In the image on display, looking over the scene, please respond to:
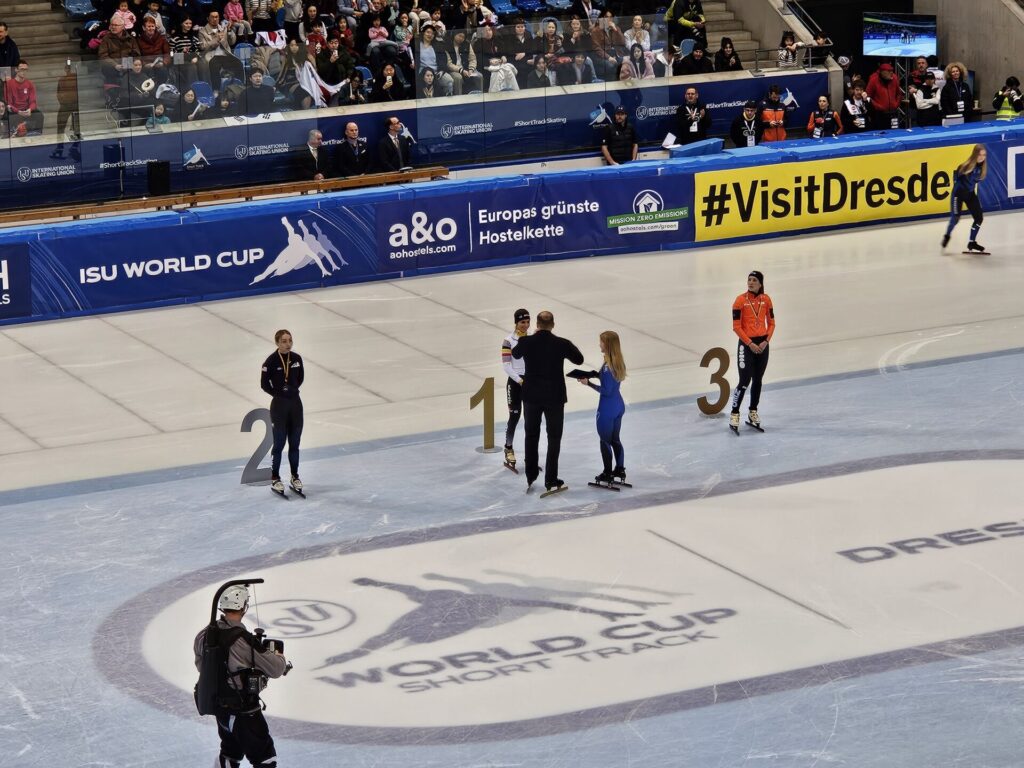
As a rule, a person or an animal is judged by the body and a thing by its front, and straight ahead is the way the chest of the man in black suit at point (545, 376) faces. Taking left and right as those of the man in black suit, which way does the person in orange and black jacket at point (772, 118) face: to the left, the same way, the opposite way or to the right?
the opposite way

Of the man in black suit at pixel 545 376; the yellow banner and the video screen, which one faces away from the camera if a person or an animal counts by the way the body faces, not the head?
the man in black suit

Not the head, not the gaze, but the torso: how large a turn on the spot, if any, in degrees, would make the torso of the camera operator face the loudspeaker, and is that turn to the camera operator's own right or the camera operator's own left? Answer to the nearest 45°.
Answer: approximately 45° to the camera operator's own left

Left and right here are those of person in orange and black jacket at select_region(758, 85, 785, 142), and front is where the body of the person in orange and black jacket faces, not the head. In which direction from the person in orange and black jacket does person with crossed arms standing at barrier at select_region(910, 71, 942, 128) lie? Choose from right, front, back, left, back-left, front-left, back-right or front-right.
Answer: back-left

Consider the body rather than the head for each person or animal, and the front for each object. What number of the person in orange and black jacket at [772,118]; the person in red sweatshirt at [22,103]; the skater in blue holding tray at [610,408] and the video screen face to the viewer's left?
1

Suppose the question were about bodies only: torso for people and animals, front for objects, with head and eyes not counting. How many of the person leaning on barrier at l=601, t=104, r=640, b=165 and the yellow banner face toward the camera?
2

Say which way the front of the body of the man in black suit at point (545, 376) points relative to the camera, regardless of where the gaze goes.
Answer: away from the camera

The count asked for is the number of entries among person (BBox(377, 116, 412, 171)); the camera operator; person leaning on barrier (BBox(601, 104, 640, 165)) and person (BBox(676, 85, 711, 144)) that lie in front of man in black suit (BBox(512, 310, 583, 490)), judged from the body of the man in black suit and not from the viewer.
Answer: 3

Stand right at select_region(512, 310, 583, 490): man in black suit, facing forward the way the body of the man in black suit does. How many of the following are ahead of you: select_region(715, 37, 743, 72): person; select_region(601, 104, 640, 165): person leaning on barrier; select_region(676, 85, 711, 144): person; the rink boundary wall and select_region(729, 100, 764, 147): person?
5

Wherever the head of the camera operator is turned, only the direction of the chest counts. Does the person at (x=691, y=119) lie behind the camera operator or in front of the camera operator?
in front

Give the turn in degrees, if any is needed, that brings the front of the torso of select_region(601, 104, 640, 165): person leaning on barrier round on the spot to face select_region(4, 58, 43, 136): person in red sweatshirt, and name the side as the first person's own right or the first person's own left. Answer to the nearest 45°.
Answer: approximately 45° to the first person's own right

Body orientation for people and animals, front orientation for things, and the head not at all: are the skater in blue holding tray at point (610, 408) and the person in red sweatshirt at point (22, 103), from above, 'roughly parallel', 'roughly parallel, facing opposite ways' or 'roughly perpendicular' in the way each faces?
roughly perpendicular

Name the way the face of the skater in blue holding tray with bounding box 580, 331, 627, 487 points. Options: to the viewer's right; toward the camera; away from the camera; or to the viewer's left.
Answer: to the viewer's left

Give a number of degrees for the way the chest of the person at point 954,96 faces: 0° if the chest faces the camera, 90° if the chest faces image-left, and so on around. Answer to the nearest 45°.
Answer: approximately 0°

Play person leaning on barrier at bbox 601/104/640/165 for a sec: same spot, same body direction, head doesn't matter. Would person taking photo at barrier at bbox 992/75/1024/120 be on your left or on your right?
on your left

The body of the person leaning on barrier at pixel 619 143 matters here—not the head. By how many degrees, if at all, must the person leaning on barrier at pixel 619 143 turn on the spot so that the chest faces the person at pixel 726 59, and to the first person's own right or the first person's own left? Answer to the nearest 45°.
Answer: approximately 135° to the first person's own left
